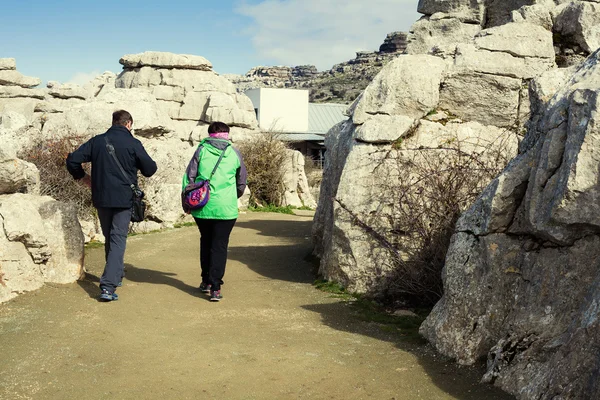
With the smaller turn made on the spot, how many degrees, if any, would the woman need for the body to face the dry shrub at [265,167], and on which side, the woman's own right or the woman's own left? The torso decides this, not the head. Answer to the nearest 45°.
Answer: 0° — they already face it

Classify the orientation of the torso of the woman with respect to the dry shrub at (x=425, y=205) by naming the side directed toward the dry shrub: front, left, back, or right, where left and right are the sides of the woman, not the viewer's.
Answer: right

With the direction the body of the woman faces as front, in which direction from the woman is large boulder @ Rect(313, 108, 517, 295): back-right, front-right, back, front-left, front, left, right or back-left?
right

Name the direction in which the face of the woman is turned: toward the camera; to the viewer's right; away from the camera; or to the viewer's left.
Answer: away from the camera

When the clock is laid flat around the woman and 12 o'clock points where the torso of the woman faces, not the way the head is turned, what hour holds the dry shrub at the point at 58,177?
The dry shrub is roughly at 11 o'clock from the woman.

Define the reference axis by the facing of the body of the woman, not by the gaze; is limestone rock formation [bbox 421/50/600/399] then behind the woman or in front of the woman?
behind

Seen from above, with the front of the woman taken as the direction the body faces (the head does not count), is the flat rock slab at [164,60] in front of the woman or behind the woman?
in front

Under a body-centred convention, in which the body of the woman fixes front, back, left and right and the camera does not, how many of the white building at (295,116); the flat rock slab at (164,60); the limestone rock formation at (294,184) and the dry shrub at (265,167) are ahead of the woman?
4

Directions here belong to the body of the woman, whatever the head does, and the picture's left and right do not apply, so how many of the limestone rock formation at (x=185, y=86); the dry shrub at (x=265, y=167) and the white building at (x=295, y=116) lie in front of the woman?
3

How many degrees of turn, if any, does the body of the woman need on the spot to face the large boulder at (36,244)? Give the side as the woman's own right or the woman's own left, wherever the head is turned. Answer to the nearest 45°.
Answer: approximately 90° to the woman's own left

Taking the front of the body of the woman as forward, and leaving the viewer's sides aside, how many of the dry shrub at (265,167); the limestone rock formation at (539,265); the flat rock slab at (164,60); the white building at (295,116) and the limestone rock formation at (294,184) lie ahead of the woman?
4

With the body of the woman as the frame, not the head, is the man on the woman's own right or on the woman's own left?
on the woman's own left

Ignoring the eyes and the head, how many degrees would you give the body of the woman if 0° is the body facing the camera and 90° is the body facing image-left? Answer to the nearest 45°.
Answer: approximately 180°

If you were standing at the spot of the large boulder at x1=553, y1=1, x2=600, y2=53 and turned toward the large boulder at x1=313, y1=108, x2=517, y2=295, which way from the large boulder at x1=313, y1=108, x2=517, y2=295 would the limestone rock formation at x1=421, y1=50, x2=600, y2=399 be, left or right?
left

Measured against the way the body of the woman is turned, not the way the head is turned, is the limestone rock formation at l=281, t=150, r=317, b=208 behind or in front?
in front

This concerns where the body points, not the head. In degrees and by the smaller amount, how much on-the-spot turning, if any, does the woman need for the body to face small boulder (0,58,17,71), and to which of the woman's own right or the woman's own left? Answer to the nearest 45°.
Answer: approximately 45° to the woman's own left

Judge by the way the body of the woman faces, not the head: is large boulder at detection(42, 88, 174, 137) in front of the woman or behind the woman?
in front

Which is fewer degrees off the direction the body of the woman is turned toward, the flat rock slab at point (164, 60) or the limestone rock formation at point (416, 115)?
the flat rock slab
